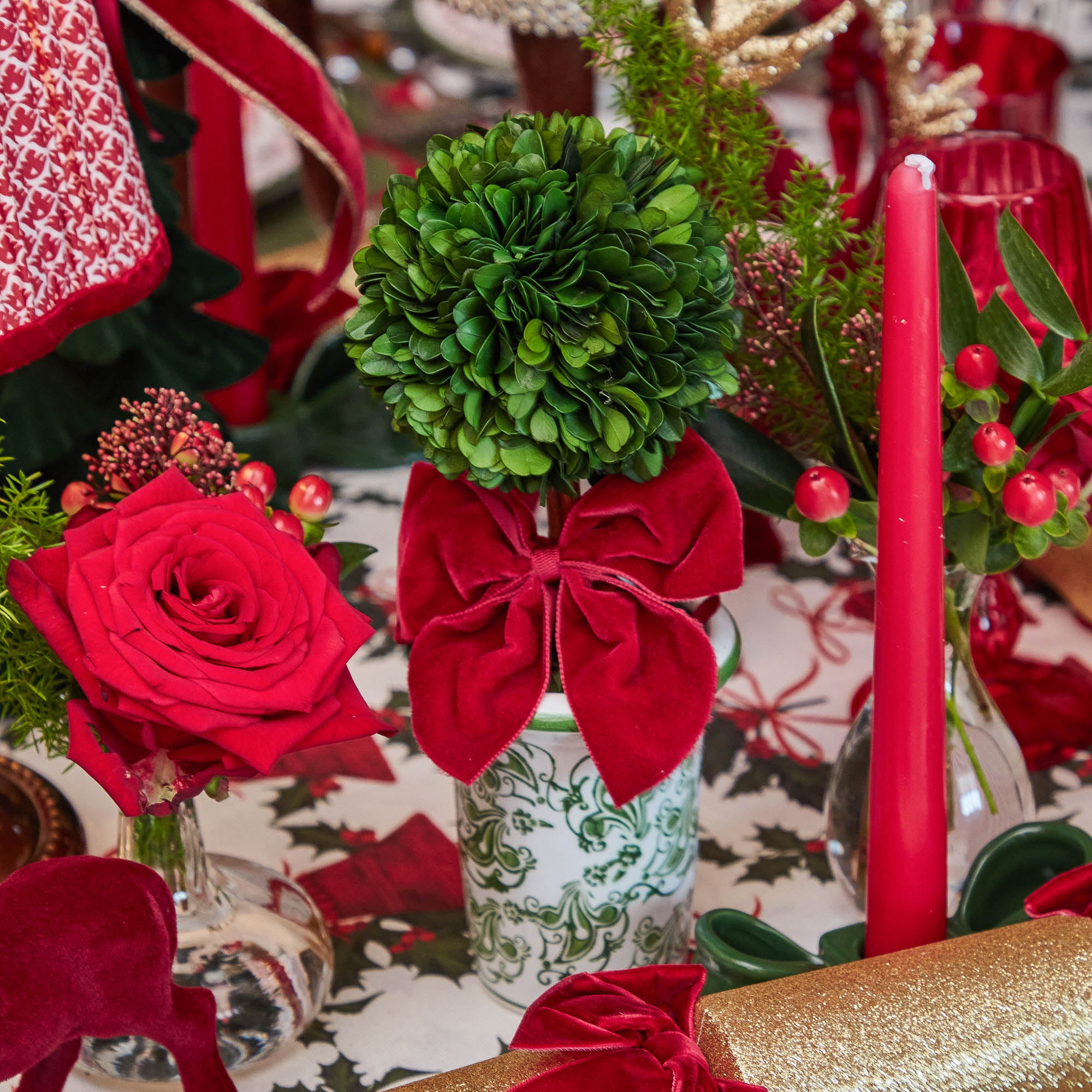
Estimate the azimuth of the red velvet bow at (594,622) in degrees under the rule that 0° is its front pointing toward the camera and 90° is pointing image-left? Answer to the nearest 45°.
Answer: approximately 0°
